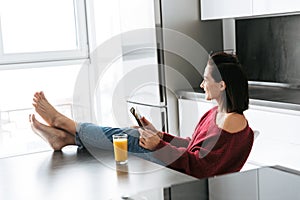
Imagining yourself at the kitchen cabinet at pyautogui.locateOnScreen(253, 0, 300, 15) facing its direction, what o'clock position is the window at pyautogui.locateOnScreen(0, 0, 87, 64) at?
The window is roughly at 2 o'clock from the kitchen cabinet.

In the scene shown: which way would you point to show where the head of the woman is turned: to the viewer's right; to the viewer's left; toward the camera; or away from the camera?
to the viewer's left

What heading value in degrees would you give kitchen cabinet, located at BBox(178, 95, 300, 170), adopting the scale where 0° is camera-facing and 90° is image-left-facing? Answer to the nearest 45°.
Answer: approximately 45°

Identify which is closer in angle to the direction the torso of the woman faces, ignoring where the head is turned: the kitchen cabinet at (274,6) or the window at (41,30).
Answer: the window

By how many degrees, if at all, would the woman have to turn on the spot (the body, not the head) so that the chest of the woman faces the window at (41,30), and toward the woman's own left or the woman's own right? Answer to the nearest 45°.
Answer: approximately 45° to the woman's own right

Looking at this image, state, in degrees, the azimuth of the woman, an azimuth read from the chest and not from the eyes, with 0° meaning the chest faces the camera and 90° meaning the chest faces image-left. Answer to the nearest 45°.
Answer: approximately 90°

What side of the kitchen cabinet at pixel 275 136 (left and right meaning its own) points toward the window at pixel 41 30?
right
